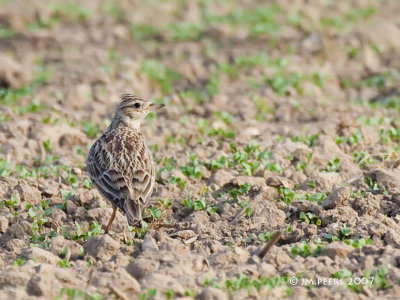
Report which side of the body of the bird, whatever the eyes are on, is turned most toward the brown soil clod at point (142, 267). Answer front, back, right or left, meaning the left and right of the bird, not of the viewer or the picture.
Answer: back

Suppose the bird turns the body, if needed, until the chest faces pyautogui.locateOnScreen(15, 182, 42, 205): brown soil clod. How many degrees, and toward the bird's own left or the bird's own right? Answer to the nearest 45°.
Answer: approximately 45° to the bird's own left

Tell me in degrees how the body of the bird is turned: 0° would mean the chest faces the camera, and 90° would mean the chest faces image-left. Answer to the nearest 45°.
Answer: approximately 180°

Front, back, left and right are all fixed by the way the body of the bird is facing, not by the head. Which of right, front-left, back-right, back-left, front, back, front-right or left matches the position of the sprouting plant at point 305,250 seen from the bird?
back-right

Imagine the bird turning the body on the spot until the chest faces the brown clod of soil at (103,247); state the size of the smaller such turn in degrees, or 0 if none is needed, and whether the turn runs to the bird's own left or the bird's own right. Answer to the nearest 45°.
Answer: approximately 180°

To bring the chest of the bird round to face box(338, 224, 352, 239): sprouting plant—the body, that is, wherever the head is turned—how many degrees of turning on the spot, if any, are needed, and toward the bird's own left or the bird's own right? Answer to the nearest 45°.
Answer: approximately 135° to the bird's own right

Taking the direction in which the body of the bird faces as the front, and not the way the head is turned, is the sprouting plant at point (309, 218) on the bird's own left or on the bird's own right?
on the bird's own right

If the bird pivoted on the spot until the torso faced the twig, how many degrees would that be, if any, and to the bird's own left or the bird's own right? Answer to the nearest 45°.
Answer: approximately 135° to the bird's own right

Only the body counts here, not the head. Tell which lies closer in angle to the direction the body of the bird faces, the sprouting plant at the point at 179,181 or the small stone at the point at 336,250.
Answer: the sprouting plant

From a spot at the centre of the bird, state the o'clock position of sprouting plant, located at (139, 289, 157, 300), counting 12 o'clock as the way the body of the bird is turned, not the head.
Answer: The sprouting plant is roughly at 6 o'clock from the bird.

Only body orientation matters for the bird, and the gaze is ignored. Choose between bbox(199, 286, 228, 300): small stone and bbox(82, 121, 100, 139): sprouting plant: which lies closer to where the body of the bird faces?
the sprouting plant

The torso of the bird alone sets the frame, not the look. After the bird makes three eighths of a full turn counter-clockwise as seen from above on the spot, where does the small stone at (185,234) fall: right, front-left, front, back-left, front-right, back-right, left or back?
left
